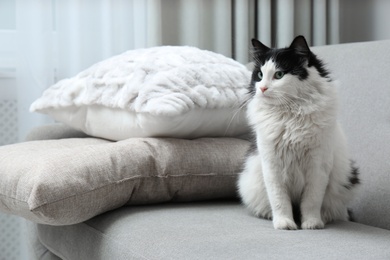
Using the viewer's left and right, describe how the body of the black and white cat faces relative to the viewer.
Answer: facing the viewer

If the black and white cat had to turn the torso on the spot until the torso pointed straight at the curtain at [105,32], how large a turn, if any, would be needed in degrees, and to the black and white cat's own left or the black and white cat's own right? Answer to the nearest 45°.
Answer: approximately 135° to the black and white cat's own right

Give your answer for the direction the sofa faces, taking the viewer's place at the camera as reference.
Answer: facing the viewer and to the left of the viewer

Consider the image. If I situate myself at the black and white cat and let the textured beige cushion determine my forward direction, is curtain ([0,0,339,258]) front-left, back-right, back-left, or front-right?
front-right
